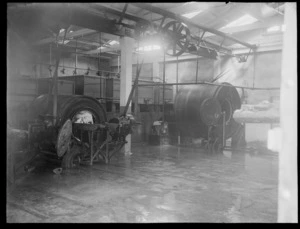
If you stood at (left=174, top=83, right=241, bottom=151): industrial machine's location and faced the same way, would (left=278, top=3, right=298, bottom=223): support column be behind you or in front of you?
in front

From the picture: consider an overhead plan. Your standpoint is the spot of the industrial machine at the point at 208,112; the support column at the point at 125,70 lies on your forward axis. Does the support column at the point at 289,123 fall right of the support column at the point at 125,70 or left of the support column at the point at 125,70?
left

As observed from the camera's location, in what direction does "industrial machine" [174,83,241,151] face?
facing the viewer and to the right of the viewer

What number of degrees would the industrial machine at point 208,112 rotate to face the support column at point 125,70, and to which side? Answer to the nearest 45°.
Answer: approximately 90° to its right

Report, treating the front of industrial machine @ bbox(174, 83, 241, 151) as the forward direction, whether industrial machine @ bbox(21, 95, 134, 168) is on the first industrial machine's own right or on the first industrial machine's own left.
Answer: on the first industrial machine's own right
